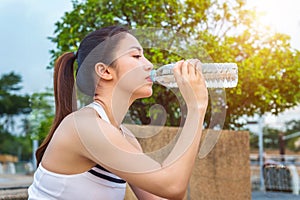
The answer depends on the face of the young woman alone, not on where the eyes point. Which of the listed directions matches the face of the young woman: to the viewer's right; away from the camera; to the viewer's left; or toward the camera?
to the viewer's right

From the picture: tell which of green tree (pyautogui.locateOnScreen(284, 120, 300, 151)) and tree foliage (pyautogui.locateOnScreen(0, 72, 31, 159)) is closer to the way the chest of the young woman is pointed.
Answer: the green tree

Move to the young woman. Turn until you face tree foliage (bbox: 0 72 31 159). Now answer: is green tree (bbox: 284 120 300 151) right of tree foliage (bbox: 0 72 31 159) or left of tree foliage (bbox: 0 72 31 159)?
right

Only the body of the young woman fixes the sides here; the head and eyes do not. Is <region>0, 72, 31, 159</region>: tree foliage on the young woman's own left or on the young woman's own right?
on the young woman's own left

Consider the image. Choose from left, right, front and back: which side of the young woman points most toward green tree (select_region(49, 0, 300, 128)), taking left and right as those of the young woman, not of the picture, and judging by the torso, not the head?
left

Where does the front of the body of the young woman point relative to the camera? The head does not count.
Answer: to the viewer's right

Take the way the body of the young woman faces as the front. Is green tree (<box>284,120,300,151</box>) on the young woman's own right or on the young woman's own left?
on the young woman's own left
